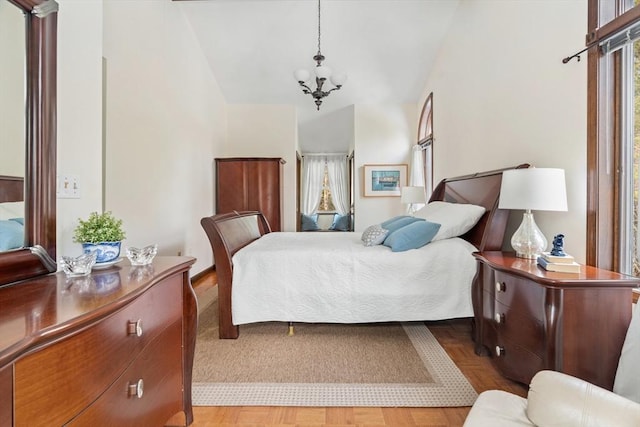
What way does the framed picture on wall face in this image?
toward the camera

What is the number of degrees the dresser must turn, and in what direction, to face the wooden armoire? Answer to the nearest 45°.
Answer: approximately 90° to its left

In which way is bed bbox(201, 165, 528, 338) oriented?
to the viewer's left

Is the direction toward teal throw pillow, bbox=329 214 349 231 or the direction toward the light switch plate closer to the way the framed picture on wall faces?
the light switch plate

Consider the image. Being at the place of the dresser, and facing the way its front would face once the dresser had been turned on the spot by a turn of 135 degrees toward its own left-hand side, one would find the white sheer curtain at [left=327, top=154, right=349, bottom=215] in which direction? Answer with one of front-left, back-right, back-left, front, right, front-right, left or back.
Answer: front-right

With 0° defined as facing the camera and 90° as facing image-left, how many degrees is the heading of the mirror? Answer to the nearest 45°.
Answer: approximately 315°

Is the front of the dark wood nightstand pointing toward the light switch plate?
yes

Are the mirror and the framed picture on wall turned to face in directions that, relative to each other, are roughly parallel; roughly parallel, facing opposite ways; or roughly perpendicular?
roughly perpendicular

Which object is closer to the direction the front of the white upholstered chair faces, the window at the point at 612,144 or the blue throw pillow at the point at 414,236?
the blue throw pillow

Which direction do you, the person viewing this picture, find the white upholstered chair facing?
facing to the left of the viewer

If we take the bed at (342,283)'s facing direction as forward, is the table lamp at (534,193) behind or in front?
behind
